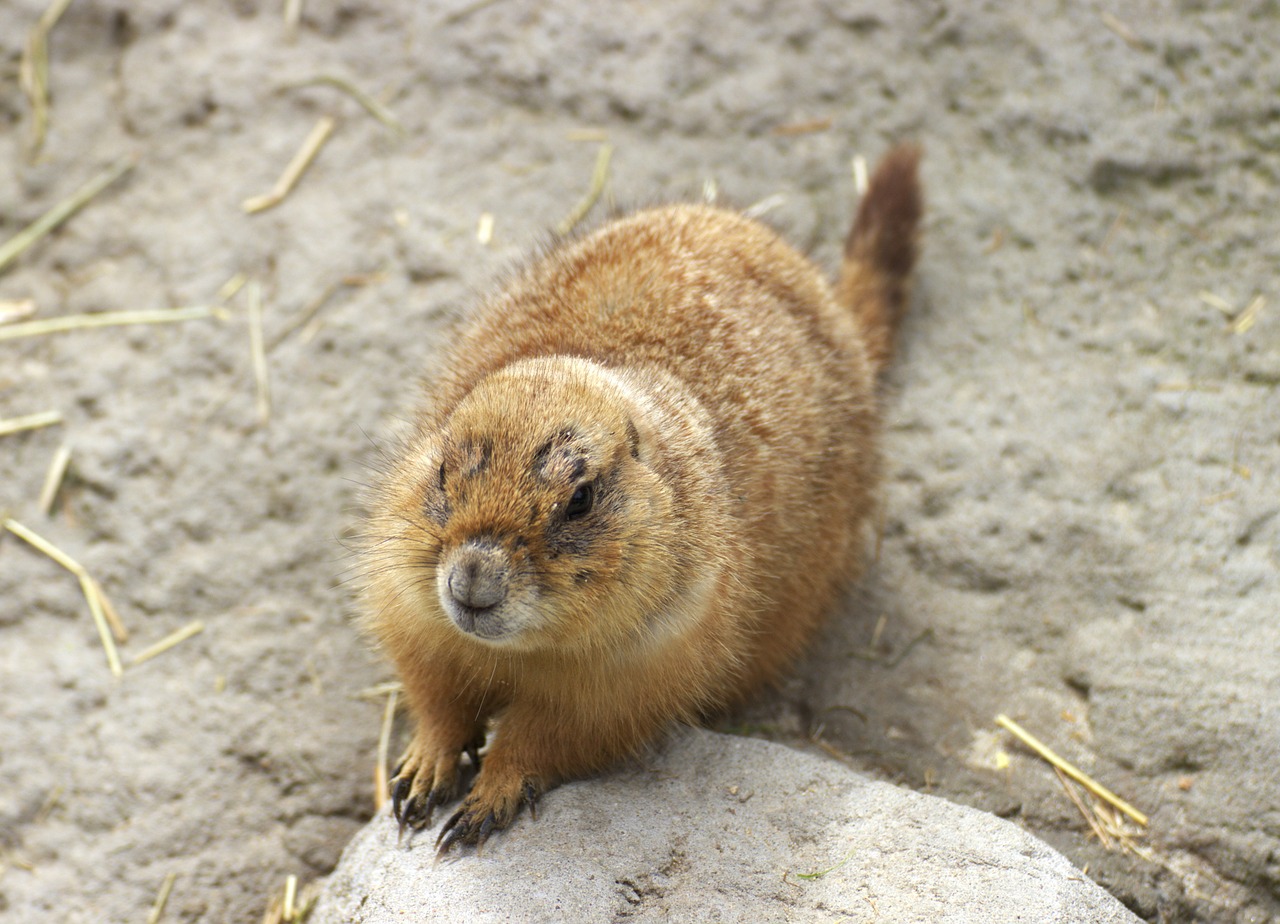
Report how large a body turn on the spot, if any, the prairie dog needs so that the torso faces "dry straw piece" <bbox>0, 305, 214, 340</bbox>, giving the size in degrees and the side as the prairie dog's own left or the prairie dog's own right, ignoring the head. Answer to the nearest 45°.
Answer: approximately 90° to the prairie dog's own right

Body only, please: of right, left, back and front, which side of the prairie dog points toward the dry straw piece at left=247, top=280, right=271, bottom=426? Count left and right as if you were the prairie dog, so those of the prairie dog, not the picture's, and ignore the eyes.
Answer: right

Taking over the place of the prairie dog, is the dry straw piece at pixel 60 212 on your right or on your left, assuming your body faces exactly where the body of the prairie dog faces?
on your right

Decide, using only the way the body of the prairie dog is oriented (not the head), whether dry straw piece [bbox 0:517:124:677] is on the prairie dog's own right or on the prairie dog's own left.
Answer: on the prairie dog's own right

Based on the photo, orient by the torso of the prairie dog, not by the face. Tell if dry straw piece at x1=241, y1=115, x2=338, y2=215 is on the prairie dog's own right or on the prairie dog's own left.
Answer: on the prairie dog's own right

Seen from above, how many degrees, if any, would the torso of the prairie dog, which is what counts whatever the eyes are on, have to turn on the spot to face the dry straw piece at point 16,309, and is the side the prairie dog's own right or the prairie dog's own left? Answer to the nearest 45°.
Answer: approximately 90° to the prairie dog's own right
